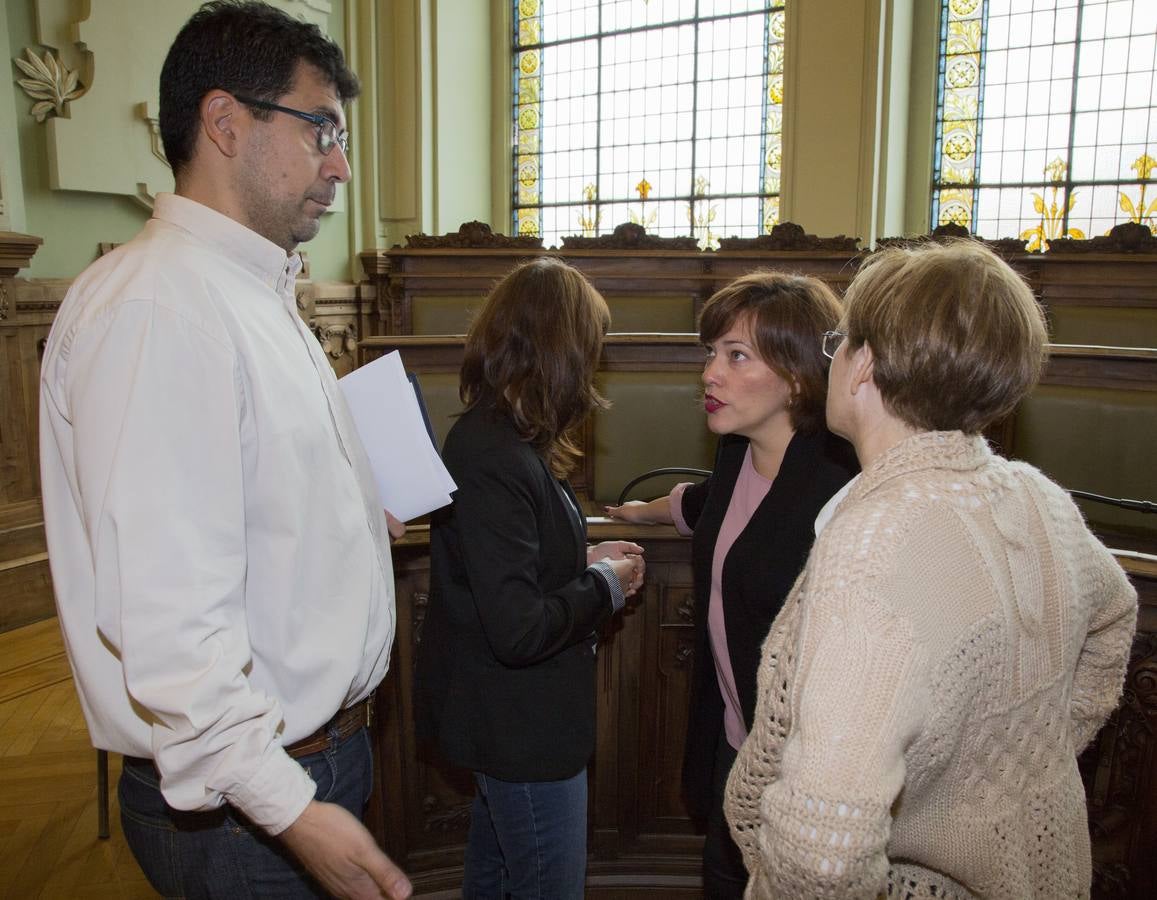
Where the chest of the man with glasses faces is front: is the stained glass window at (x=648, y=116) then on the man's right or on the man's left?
on the man's left

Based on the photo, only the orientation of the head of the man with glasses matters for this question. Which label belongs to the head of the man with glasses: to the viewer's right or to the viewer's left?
to the viewer's right

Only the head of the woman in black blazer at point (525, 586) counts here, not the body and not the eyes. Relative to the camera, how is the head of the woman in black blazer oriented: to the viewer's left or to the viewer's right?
to the viewer's right

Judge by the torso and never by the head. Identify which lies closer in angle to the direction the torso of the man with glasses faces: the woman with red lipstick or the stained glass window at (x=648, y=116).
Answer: the woman with red lipstick

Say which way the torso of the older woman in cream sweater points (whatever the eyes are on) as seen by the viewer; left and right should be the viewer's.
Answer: facing away from the viewer and to the left of the viewer

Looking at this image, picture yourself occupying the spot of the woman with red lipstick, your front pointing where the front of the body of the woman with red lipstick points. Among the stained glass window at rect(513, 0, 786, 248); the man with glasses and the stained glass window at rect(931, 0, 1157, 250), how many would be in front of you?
1

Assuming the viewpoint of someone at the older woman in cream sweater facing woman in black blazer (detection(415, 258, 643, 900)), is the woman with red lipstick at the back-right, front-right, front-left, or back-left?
front-right

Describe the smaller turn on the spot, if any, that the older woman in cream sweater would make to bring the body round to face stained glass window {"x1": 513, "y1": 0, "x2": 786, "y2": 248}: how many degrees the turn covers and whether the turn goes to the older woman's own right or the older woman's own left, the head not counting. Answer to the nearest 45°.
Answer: approximately 45° to the older woman's own right

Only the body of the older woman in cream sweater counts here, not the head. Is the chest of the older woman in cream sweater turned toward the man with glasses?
no

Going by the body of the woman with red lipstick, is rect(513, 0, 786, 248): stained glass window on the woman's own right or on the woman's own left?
on the woman's own right

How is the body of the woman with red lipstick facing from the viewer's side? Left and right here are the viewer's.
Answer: facing the viewer and to the left of the viewer

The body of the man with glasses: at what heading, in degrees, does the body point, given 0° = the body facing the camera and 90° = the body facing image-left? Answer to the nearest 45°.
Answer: approximately 270°
